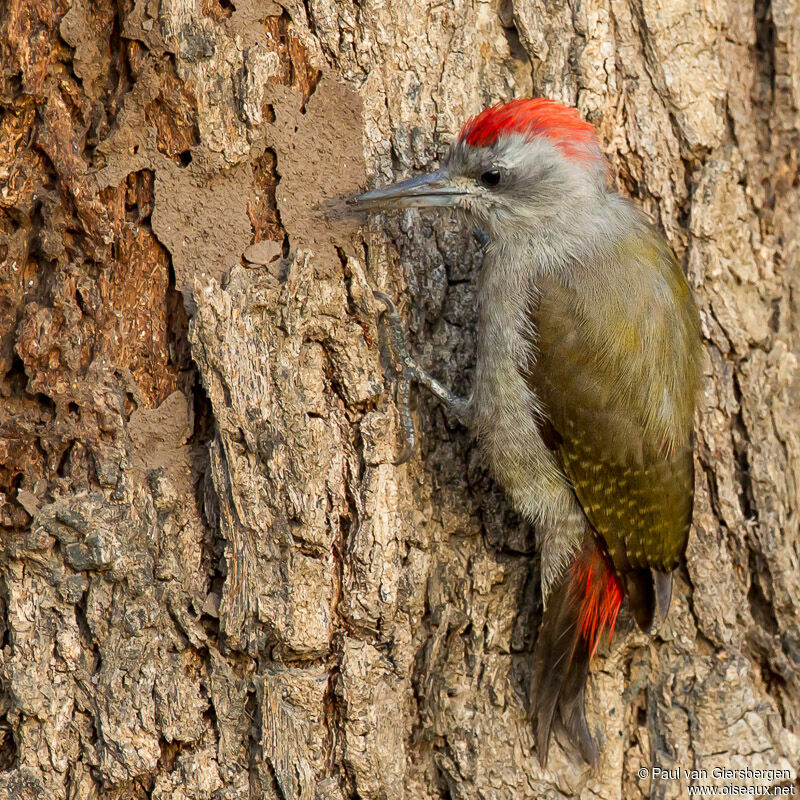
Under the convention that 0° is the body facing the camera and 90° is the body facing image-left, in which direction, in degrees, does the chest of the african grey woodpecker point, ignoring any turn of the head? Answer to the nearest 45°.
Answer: approximately 90°
